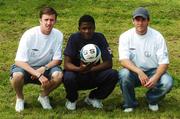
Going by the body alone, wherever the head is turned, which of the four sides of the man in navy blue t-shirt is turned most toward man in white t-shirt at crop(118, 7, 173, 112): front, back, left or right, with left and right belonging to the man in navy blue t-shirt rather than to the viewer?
left

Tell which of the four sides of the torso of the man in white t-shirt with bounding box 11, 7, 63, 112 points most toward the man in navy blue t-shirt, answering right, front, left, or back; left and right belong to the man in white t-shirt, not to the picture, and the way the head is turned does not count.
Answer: left

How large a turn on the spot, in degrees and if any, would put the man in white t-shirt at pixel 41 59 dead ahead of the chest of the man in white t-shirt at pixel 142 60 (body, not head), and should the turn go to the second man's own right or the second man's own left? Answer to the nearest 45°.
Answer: approximately 90° to the second man's own right

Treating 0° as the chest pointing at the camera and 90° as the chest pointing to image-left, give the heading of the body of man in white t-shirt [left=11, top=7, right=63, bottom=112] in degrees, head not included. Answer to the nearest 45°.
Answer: approximately 0°

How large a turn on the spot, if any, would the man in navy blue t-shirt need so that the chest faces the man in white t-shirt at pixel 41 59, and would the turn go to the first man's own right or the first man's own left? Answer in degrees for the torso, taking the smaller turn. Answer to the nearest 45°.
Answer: approximately 90° to the first man's own right

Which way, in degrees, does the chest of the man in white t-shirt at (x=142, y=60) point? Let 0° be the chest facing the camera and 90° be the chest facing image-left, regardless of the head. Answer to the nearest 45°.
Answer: approximately 0°

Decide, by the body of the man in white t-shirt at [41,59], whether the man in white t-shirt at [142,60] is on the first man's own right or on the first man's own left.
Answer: on the first man's own left
